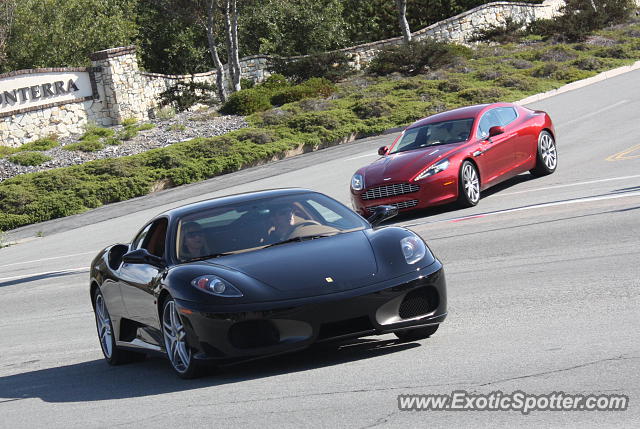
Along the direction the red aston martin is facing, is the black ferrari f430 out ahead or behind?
ahead

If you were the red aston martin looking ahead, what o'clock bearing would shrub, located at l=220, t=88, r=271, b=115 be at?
The shrub is roughly at 4 o'clock from the red aston martin.

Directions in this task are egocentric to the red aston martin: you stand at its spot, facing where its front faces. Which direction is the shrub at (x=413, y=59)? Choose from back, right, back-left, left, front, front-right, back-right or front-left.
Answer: back-right

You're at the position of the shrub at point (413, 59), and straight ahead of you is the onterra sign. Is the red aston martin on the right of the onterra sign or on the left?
left

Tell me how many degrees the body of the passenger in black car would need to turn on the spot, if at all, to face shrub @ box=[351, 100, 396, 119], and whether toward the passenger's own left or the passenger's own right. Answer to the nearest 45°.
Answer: approximately 135° to the passenger's own left

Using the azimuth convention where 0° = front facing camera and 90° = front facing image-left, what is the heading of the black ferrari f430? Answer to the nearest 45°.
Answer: approximately 315°

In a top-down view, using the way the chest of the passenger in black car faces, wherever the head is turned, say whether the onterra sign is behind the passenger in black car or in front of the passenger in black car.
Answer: behind

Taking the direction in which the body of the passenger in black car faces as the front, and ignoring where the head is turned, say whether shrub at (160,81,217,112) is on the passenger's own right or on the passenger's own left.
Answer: on the passenger's own left

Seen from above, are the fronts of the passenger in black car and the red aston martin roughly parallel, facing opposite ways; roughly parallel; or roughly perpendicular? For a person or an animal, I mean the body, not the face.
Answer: roughly perpendicular

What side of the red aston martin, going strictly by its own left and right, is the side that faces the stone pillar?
right

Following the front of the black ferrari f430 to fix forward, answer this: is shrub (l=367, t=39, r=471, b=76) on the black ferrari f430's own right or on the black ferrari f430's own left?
on the black ferrari f430's own left

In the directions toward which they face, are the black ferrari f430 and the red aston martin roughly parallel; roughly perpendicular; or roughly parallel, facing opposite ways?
roughly perpendicular

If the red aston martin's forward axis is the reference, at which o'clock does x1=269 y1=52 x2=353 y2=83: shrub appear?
The shrub is roughly at 4 o'clock from the red aston martin.

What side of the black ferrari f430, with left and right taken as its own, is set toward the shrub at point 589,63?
left

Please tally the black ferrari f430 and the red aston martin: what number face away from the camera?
0

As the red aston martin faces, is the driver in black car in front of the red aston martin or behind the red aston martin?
in front

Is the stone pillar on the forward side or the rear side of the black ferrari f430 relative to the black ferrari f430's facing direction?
on the rear side

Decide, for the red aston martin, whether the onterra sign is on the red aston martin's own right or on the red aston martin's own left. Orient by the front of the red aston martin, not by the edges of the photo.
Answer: on the red aston martin's own right
